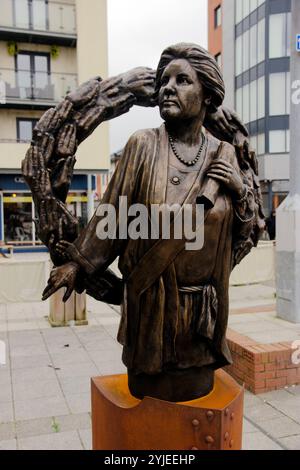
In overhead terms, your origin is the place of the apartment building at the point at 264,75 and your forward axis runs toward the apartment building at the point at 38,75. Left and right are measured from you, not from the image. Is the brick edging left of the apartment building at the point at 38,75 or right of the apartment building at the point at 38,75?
left

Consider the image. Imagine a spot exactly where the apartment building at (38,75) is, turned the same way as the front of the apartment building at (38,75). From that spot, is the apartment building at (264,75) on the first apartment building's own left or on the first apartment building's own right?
on the first apartment building's own left

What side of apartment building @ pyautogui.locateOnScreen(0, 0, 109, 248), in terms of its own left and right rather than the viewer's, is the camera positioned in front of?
front

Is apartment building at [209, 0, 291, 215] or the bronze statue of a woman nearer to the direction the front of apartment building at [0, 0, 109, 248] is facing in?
the bronze statue of a woman

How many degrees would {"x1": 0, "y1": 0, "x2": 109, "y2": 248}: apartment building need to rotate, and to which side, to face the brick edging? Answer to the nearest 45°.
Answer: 0° — it already faces it

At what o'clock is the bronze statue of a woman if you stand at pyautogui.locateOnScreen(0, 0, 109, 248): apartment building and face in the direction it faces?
The bronze statue of a woman is roughly at 12 o'clock from the apartment building.

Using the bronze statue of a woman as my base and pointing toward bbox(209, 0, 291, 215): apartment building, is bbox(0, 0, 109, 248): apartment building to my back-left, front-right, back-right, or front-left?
front-left
